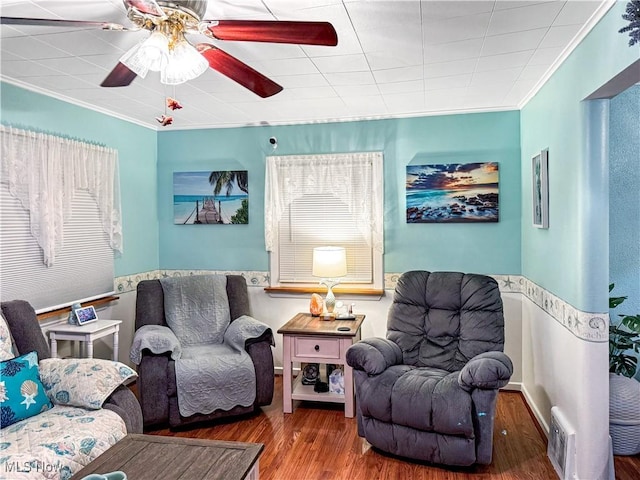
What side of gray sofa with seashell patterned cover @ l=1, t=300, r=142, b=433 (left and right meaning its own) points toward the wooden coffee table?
front

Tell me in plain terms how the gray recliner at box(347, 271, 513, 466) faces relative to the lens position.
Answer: facing the viewer and to the left of the viewer

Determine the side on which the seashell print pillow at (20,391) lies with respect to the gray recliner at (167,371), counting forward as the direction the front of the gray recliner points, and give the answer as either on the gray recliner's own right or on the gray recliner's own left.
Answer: on the gray recliner's own right

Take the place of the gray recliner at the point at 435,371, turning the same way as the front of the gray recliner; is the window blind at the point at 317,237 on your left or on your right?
on your right

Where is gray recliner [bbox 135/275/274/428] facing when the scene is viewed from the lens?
facing the viewer and to the right of the viewer

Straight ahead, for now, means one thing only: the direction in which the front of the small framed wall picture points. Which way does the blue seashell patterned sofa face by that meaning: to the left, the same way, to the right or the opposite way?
the opposite way

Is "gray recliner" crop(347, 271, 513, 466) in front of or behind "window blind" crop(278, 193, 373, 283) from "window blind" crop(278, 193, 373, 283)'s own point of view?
in front

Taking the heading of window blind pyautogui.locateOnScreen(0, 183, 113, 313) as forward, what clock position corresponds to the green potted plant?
The green potted plant is roughly at 12 o'clock from the window blind.

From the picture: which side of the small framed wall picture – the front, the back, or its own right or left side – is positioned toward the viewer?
left

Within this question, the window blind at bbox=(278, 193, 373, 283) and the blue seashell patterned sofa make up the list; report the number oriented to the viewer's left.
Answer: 0

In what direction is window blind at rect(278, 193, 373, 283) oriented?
toward the camera

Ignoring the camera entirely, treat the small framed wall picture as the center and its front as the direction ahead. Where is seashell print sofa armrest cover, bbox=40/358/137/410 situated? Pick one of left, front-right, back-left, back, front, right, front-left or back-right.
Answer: front-left
